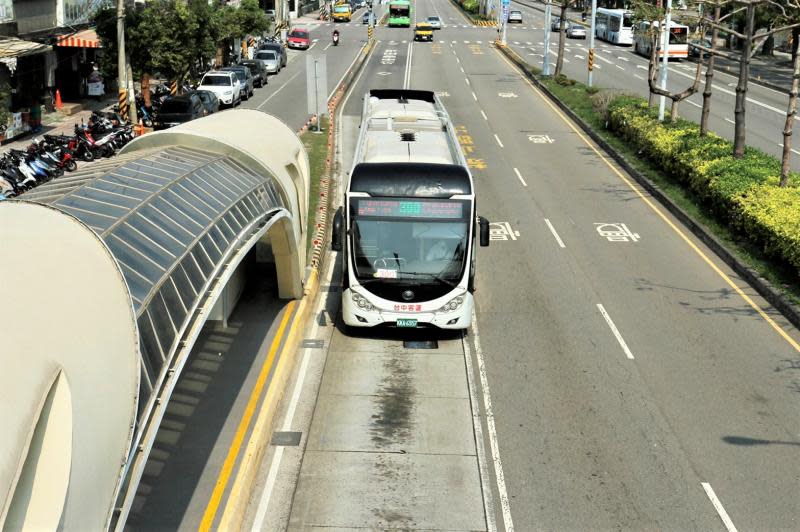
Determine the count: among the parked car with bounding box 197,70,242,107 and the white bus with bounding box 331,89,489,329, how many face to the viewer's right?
0

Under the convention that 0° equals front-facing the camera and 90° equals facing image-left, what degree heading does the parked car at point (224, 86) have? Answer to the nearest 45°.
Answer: approximately 45°

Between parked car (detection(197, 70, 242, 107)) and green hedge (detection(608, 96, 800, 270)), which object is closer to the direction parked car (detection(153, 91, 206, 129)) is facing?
the green hedge

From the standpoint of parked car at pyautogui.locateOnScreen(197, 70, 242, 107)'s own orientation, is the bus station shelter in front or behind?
in front

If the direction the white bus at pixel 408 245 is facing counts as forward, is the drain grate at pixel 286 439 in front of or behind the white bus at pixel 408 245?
in front

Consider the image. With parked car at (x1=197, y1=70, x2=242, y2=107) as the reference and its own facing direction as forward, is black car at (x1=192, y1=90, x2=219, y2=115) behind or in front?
in front

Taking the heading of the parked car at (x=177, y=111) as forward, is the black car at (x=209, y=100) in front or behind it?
behind

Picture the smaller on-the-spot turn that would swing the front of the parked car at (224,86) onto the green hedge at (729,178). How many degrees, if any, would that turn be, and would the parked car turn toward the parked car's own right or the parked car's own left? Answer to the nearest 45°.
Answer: approximately 90° to the parked car's own left

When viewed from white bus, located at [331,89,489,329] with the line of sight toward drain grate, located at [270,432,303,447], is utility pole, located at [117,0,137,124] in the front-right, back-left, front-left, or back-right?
back-right

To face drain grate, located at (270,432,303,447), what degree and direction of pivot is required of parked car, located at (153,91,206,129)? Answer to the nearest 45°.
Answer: approximately 45° to its left

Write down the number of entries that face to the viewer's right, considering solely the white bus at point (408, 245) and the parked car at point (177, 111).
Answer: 0

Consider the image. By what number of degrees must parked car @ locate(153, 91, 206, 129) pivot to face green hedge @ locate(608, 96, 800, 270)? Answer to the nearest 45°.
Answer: approximately 90° to its left
